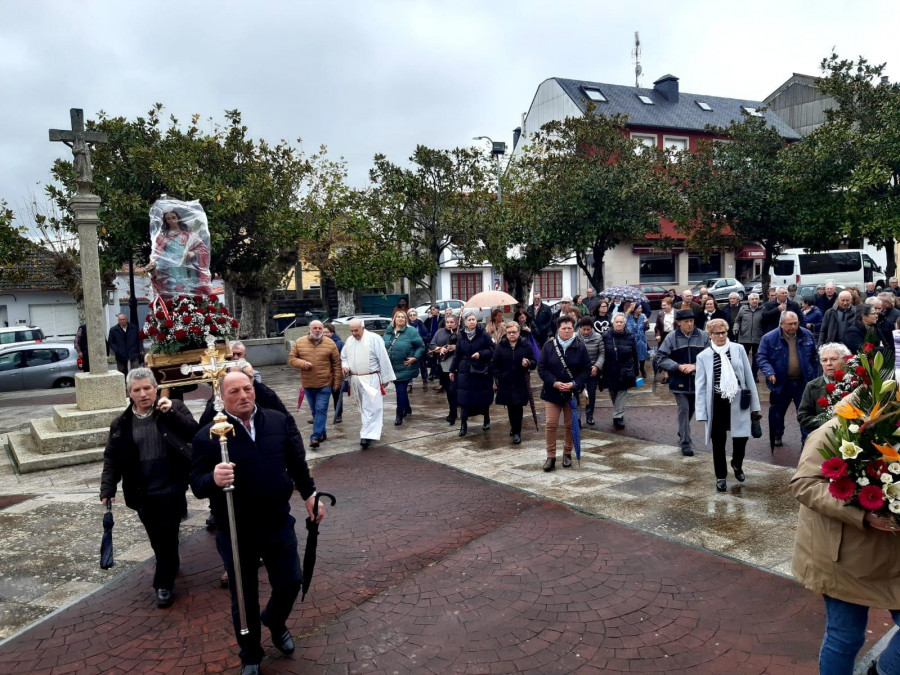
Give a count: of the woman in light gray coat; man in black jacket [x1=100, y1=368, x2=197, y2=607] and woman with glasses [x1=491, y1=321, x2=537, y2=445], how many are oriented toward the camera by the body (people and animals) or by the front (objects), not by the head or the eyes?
3

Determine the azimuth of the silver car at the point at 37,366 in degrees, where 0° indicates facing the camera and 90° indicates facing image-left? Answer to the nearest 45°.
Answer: approximately 90°

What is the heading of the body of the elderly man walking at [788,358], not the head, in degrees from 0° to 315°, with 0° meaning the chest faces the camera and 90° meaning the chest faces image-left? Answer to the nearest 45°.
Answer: approximately 0°

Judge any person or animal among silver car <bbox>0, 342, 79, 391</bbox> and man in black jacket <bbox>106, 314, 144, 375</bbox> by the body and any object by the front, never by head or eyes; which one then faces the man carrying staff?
the man in black jacket

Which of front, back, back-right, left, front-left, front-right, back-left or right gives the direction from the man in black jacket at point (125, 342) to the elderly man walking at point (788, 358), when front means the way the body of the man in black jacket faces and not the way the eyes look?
front-left

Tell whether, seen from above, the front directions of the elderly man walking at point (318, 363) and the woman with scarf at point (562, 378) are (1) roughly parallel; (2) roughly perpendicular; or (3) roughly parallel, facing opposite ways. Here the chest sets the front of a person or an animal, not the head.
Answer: roughly parallel

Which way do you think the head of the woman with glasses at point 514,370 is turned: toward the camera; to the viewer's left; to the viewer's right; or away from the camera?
toward the camera

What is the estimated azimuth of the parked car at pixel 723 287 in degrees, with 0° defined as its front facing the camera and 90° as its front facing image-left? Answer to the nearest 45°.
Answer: approximately 90°

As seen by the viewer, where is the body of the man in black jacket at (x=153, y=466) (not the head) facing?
toward the camera

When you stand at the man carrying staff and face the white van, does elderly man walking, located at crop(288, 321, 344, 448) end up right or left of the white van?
left

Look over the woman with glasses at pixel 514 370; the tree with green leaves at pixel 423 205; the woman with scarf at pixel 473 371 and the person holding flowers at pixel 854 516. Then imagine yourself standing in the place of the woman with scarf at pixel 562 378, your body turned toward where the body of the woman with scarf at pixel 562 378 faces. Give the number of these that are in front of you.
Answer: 1

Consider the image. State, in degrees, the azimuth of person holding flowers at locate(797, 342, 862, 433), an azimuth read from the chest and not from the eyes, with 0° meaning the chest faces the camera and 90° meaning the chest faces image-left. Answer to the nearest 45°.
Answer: approximately 0°

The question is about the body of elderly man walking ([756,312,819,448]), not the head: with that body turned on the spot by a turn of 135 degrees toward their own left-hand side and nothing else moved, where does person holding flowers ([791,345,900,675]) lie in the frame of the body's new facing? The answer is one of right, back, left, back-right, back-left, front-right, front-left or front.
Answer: back-right

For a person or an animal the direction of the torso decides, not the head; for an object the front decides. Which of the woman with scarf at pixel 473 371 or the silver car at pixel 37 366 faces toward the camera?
the woman with scarf

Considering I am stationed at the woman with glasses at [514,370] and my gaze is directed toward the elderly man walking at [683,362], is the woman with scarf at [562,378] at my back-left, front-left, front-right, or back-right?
front-right

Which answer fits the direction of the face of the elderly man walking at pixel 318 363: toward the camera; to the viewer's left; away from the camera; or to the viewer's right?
toward the camera

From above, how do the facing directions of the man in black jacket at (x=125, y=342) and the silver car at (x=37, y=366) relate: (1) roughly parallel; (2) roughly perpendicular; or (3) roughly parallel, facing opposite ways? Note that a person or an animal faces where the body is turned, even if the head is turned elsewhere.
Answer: roughly perpendicular
